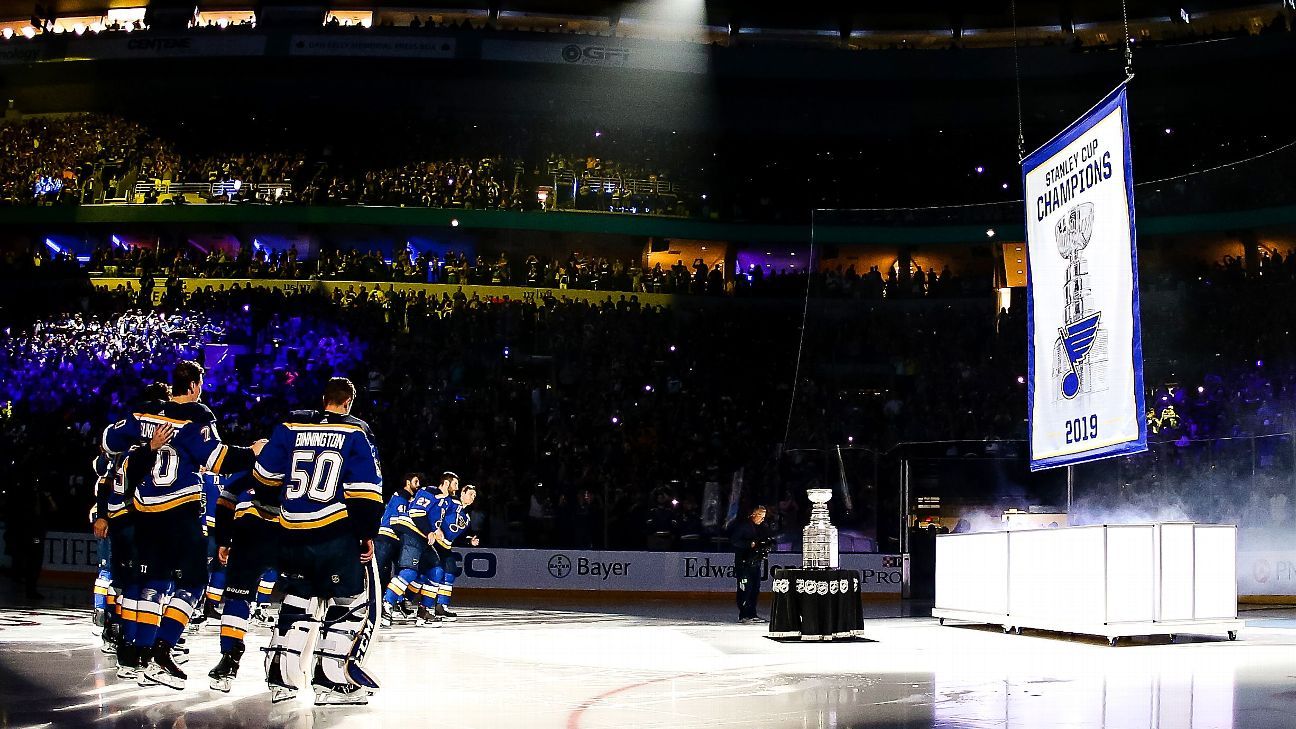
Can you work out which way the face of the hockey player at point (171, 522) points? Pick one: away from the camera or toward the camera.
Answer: away from the camera

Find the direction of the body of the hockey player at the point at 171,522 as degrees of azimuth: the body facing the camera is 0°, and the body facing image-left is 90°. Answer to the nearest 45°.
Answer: approximately 225°

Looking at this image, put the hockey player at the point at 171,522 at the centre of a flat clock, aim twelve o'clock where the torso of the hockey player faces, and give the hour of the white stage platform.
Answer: The white stage platform is roughly at 1 o'clock from the hockey player.

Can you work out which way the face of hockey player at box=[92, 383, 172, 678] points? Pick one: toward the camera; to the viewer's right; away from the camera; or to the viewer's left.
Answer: away from the camera

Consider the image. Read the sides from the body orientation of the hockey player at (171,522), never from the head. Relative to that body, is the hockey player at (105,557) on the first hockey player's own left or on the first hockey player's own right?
on the first hockey player's own left
